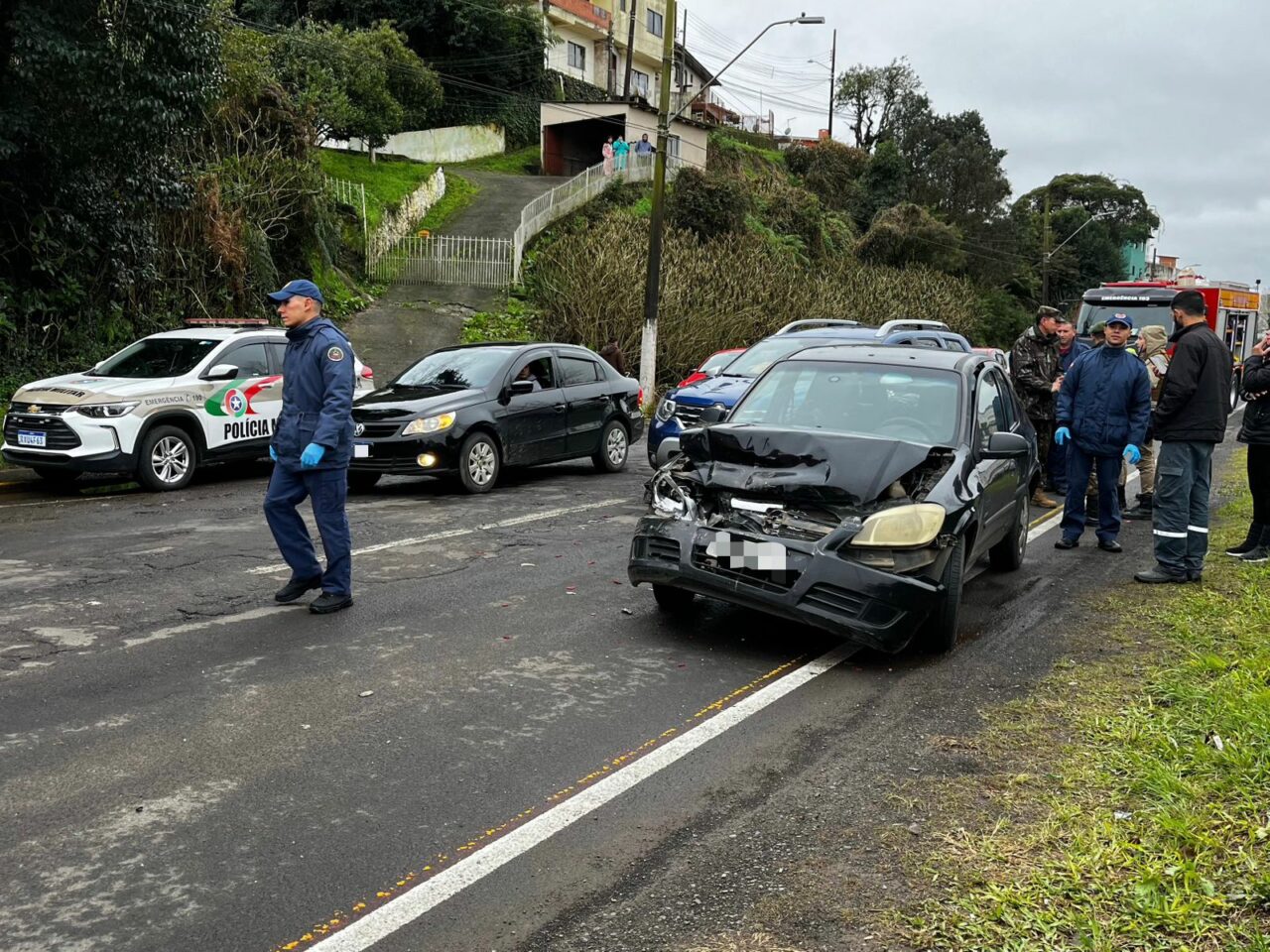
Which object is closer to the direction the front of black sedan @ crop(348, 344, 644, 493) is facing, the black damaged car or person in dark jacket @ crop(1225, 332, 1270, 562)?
the black damaged car

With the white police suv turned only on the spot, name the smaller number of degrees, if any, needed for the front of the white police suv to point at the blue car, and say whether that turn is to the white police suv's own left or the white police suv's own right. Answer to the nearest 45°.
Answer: approximately 135° to the white police suv's own left

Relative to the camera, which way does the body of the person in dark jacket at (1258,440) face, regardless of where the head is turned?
to the viewer's left

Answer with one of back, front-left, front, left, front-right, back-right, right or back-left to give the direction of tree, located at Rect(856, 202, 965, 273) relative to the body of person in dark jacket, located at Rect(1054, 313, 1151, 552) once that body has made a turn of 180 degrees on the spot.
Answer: front

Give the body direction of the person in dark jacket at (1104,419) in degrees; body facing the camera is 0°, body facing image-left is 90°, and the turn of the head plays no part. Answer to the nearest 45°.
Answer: approximately 0°

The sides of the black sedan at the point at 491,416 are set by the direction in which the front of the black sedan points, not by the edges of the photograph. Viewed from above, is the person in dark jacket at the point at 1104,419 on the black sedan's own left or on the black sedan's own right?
on the black sedan's own left

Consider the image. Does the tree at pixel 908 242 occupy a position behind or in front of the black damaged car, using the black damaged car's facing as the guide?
behind
